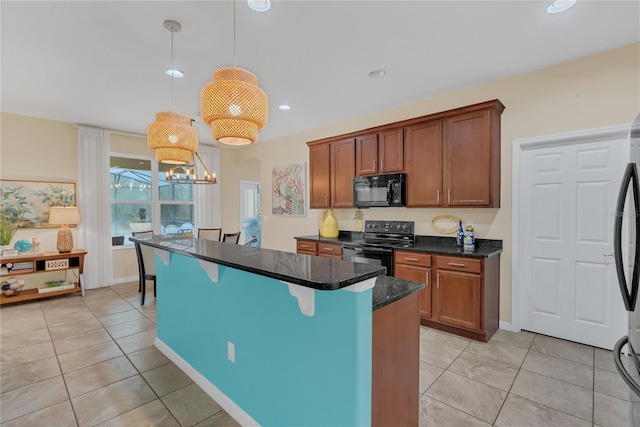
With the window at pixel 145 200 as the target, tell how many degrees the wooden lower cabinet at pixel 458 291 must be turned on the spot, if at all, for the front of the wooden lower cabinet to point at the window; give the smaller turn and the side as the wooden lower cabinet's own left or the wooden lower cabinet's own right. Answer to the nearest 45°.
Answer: approximately 45° to the wooden lower cabinet's own right

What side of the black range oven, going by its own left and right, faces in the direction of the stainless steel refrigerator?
left

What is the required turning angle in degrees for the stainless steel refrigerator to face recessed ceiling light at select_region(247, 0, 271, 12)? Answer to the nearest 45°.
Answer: approximately 45° to its left

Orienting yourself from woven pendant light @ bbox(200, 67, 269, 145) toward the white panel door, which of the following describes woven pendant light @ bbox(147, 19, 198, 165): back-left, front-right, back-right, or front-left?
back-left

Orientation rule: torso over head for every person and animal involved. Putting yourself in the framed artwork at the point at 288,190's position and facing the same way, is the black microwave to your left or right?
on your left

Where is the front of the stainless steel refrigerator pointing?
to the viewer's left

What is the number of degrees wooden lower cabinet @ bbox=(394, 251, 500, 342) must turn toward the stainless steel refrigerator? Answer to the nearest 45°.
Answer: approximately 90° to its left
